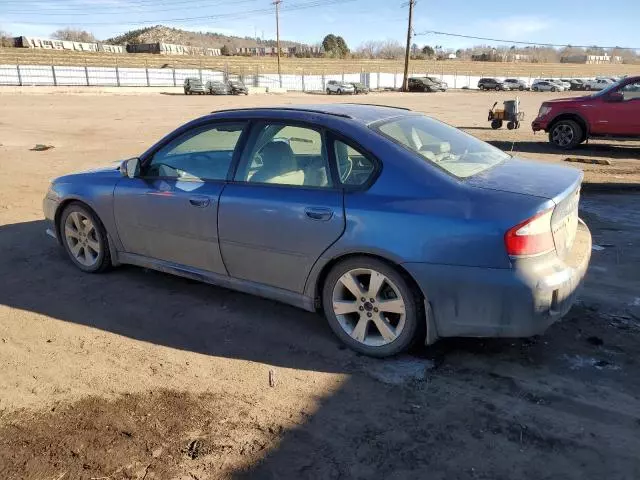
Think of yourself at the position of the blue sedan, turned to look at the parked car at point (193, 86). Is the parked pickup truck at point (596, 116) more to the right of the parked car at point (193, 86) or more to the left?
right

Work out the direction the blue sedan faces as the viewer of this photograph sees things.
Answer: facing away from the viewer and to the left of the viewer

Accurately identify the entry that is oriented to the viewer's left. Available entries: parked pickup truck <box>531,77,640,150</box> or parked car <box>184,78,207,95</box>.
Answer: parked pickup truck <box>531,77,640,150</box>

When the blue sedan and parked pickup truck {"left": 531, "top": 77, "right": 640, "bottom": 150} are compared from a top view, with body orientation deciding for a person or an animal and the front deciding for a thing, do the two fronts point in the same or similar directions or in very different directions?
same or similar directions

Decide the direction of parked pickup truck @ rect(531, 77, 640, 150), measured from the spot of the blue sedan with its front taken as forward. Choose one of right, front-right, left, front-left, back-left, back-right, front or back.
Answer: right

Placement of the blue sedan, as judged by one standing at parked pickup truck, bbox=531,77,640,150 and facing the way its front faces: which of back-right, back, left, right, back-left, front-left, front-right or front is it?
left

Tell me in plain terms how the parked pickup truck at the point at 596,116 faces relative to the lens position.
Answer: facing to the left of the viewer

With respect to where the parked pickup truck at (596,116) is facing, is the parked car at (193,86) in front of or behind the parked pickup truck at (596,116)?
in front
